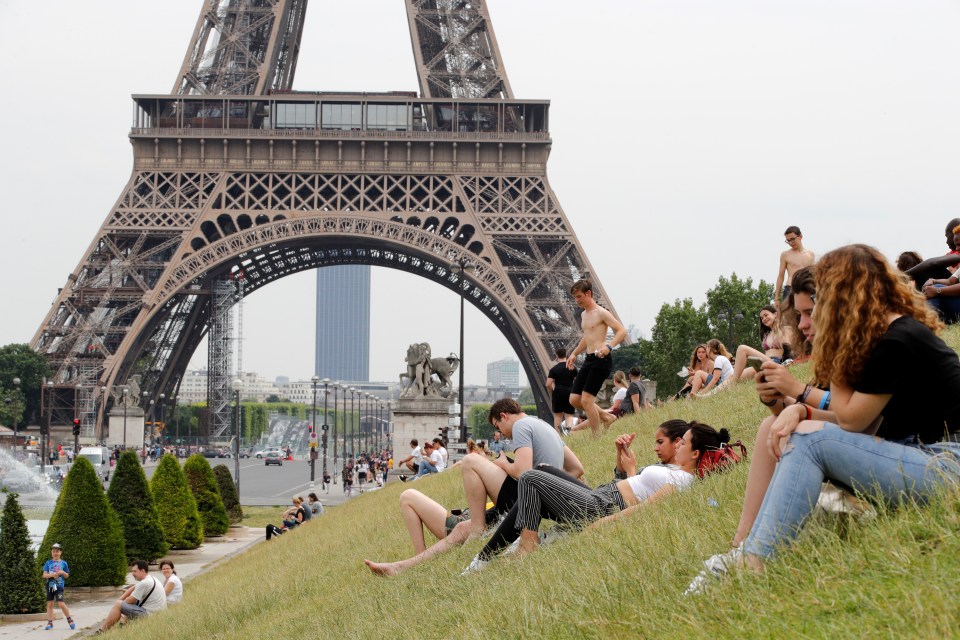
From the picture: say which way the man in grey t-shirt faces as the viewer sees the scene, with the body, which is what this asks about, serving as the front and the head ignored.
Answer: to the viewer's left

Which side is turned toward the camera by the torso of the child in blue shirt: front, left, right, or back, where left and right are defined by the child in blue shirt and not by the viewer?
front

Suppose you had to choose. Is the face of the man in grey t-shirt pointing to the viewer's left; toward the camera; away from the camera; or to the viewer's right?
to the viewer's left

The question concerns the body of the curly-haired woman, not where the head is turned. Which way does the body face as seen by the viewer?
to the viewer's left

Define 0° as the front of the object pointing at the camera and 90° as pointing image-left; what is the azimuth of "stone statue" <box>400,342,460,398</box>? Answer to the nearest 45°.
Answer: approximately 90°

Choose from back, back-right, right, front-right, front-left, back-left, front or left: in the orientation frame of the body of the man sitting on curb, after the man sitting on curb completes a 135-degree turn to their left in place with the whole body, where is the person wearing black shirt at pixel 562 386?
front-left

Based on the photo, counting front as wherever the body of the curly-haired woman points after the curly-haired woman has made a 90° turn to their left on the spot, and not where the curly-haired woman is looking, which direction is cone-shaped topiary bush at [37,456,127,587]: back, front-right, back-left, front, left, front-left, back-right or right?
back-right

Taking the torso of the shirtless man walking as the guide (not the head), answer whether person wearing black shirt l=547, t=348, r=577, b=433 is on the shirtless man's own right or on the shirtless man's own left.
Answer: on the shirtless man's own right

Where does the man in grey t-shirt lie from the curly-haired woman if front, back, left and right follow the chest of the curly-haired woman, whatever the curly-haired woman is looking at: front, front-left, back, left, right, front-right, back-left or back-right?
front-right

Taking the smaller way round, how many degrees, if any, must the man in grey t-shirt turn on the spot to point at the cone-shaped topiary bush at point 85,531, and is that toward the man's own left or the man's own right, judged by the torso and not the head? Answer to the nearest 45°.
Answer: approximately 45° to the man's own right

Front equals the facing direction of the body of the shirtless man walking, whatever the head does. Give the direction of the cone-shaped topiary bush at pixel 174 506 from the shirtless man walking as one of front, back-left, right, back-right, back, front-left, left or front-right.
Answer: right

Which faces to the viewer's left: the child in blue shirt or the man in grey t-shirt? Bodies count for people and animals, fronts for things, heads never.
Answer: the man in grey t-shirt

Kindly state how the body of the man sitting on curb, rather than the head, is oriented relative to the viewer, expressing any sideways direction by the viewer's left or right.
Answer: facing to the left of the viewer

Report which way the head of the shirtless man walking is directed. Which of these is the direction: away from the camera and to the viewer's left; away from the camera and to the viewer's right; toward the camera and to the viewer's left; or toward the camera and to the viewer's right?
toward the camera and to the viewer's left
